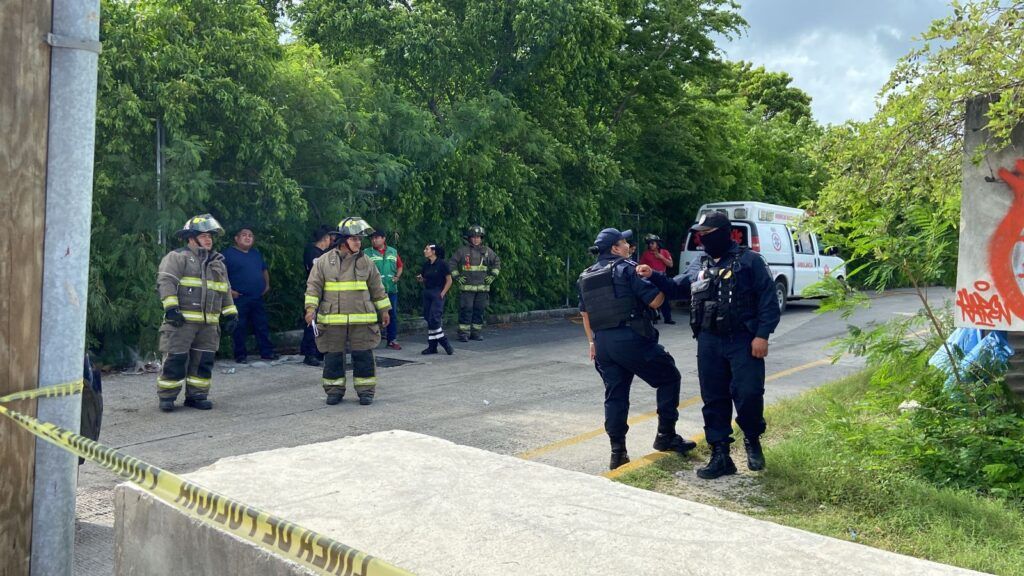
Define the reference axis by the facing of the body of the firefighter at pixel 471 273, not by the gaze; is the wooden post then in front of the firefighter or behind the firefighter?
in front

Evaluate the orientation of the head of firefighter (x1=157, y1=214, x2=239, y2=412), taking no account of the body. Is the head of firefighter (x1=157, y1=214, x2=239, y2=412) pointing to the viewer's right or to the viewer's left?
to the viewer's right

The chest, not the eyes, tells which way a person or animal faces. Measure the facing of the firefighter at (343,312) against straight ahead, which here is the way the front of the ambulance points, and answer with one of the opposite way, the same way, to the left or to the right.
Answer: to the right

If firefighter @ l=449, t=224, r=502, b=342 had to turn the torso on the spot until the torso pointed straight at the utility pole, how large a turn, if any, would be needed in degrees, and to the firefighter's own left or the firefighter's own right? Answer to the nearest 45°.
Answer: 0° — they already face it

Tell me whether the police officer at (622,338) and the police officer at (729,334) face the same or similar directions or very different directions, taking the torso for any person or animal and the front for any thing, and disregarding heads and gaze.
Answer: very different directions

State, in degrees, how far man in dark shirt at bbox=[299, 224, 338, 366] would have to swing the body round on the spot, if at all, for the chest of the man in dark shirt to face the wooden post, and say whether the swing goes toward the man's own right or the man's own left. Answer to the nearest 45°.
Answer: approximately 90° to the man's own right

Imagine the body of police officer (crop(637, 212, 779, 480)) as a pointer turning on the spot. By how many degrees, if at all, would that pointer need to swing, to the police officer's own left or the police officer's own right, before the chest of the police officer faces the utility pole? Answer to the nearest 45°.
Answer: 0° — they already face it

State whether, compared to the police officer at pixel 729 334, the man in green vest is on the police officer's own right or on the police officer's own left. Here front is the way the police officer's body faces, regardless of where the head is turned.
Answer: on the police officer's own right

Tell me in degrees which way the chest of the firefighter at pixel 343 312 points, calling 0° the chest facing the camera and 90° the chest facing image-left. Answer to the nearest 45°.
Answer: approximately 0°

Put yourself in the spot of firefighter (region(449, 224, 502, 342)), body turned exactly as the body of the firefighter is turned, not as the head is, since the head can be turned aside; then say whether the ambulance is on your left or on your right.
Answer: on your left
